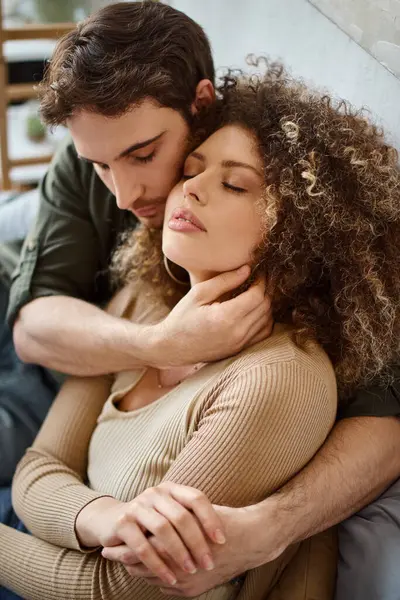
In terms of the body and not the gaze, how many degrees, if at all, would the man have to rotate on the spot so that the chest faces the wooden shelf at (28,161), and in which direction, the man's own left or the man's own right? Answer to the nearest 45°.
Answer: approximately 90° to the man's own right

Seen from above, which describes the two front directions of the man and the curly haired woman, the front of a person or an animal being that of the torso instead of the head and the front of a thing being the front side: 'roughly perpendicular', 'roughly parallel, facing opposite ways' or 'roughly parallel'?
roughly parallel

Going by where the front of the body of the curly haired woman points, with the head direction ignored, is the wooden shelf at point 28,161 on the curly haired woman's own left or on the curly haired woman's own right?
on the curly haired woman's own right

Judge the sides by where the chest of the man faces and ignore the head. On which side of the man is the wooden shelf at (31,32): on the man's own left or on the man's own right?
on the man's own right

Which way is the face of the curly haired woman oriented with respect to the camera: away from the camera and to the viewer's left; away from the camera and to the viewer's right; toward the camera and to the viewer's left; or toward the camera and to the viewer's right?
toward the camera and to the viewer's left

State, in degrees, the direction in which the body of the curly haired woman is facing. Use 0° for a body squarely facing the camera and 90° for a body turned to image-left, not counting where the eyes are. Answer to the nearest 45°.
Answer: approximately 45°

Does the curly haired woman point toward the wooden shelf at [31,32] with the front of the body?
no
